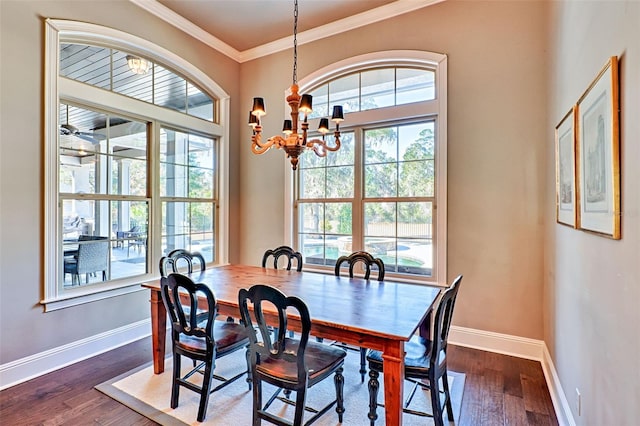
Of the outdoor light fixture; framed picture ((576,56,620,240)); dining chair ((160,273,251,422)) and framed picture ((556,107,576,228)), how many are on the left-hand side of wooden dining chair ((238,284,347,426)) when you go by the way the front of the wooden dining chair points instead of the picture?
2

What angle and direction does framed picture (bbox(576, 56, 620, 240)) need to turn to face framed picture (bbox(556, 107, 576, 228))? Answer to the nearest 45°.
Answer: approximately 90° to its right

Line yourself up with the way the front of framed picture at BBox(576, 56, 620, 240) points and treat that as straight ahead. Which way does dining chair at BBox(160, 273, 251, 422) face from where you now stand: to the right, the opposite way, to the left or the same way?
to the right

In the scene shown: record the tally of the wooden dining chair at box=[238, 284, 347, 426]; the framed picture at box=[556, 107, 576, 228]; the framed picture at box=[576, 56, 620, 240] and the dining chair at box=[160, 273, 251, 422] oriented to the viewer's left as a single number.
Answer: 2

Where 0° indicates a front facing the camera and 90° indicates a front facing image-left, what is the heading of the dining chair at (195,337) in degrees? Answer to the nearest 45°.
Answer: approximately 225°

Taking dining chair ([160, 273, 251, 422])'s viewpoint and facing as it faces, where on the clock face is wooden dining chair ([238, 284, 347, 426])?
The wooden dining chair is roughly at 3 o'clock from the dining chair.

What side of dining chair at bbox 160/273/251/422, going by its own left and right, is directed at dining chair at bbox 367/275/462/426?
right

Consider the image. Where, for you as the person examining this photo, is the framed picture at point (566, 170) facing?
facing to the left of the viewer

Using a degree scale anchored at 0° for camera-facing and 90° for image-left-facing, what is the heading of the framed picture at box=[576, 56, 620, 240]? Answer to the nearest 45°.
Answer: approximately 90°

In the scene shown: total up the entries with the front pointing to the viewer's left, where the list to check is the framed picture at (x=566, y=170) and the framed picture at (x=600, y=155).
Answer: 2

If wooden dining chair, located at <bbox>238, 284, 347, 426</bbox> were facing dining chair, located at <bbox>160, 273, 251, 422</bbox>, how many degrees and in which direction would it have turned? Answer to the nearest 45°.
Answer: approximately 90° to its left

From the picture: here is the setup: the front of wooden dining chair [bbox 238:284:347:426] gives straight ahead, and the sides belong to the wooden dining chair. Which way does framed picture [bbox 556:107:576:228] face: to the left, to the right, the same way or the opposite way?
to the left

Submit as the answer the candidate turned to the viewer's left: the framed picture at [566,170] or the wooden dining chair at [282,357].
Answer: the framed picture
